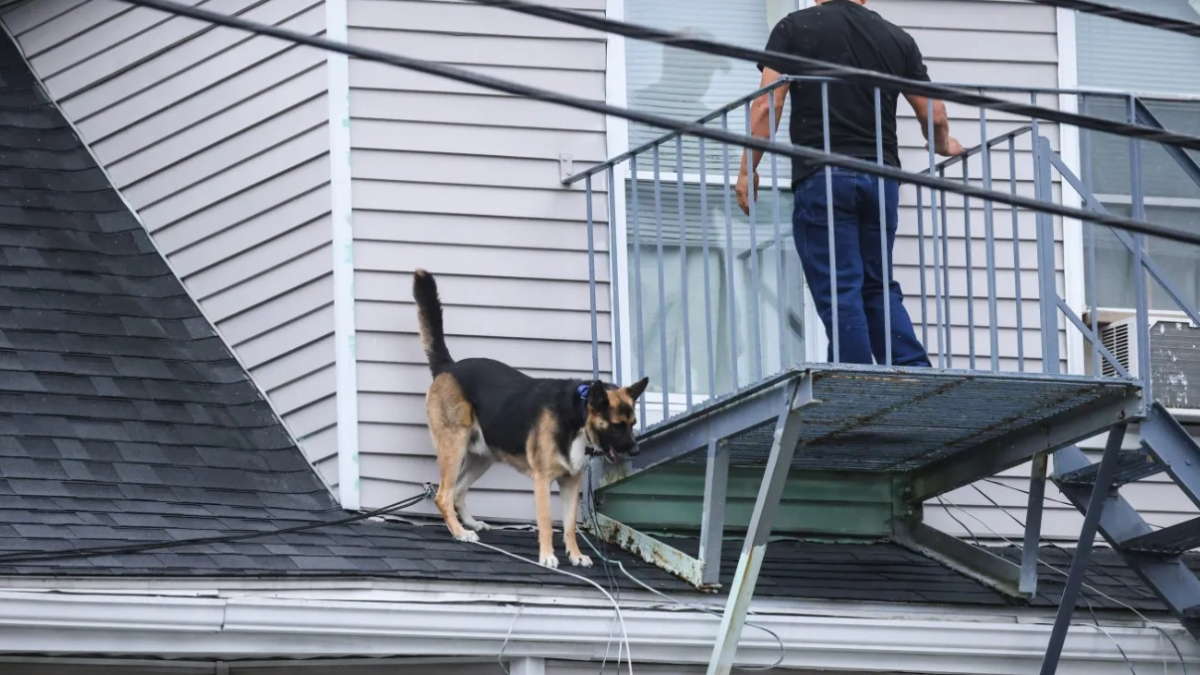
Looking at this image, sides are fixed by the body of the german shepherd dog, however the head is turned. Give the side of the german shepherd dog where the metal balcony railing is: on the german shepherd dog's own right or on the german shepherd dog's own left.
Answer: on the german shepherd dog's own left

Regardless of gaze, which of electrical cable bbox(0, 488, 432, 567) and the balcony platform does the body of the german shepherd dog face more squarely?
the balcony platform

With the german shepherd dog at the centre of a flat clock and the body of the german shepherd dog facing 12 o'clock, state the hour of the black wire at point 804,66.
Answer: The black wire is roughly at 1 o'clock from the german shepherd dog.

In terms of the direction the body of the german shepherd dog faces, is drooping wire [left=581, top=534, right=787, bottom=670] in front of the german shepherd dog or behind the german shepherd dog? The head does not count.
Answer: in front

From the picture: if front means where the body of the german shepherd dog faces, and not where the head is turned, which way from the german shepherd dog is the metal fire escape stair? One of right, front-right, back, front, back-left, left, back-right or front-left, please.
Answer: front-left

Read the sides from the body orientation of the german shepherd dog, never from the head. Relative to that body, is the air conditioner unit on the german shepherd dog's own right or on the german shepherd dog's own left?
on the german shepherd dog's own left
